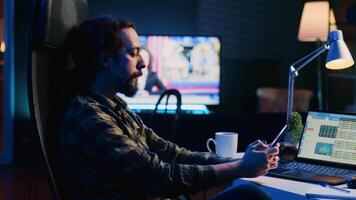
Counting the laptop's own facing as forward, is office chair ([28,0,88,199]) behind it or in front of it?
in front

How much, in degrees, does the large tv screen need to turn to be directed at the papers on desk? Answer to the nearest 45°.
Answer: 0° — it already faces it

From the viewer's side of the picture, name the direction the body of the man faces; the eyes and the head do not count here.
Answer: to the viewer's right

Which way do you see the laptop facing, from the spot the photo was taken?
facing the viewer and to the left of the viewer

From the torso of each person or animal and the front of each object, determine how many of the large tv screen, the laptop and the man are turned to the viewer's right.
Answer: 1

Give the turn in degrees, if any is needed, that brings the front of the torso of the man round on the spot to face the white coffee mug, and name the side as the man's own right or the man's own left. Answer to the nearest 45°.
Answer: approximately 45° to the man's own left

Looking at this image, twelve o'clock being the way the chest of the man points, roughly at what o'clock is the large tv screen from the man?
The large tv screen is roughly at 9 o'clock from the man.

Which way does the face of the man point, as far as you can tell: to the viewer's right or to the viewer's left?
to the viewer's right

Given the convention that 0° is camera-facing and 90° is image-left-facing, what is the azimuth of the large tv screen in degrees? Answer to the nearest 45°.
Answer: approximately 0°

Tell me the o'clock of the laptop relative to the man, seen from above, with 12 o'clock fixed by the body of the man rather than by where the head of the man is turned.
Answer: The laptop is roughly at 11 o'clock from the man.

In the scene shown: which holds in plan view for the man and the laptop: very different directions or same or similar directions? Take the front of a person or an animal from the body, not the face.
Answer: very different directions

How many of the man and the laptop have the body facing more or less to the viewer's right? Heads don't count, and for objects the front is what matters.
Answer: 1

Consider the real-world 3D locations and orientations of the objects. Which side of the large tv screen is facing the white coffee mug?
front

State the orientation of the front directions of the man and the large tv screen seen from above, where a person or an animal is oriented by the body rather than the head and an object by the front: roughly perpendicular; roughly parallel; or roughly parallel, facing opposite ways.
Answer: roughly perpendicular
